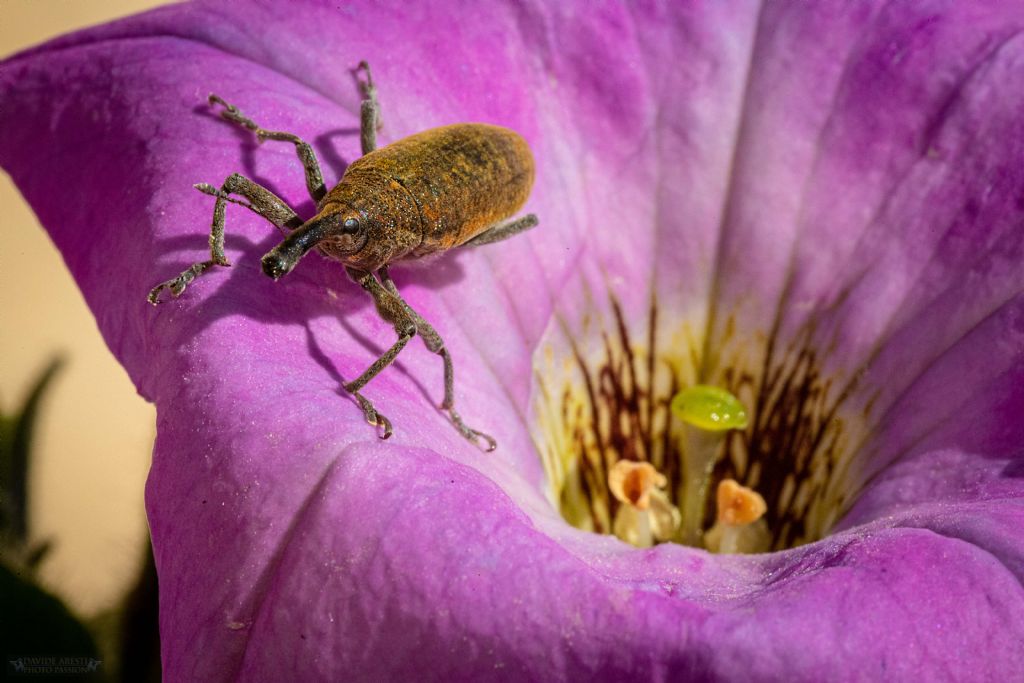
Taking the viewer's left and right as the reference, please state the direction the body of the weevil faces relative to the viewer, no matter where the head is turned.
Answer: facing the viewer and to the left of the viewer
